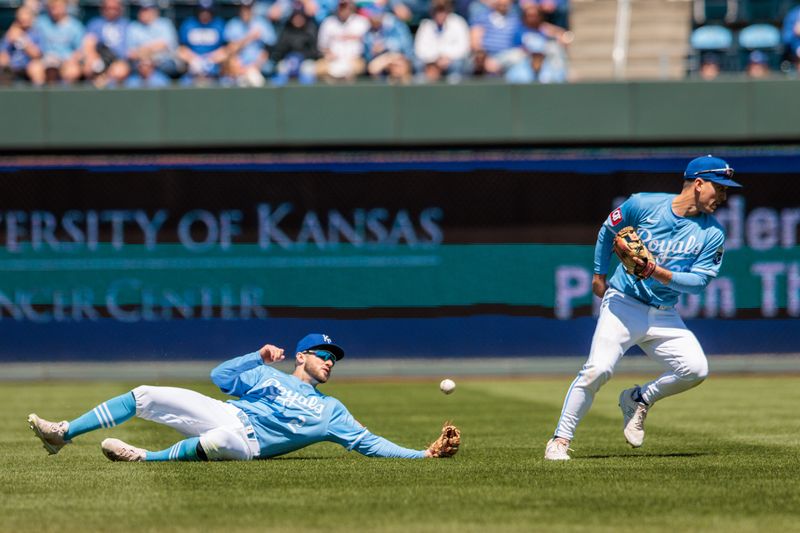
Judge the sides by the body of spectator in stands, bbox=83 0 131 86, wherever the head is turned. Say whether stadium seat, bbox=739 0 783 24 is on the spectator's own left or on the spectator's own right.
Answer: on the spectator's own left

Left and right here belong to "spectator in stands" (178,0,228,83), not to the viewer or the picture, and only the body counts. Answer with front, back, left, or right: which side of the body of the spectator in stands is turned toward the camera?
front

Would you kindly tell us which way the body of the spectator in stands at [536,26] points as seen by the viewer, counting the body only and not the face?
toward the camera

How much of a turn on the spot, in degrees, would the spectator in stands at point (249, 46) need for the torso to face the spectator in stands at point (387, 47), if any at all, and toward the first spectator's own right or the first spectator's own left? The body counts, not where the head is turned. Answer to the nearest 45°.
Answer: approximately 90° to the first spectator's own left

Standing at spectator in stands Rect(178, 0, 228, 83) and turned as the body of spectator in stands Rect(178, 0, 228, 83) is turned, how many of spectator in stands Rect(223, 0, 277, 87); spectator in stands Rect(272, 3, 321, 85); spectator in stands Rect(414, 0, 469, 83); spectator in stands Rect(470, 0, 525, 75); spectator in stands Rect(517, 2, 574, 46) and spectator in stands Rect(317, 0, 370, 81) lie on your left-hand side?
6

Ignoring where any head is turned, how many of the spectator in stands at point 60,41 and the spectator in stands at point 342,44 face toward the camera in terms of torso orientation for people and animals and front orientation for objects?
2

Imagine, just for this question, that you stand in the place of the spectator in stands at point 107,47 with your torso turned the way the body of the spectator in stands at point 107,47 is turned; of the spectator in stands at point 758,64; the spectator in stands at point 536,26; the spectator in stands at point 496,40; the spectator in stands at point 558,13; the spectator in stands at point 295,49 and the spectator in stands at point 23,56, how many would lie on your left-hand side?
5

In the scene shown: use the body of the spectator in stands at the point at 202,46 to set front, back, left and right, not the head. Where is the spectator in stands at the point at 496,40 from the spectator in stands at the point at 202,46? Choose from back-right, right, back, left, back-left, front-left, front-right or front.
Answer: left

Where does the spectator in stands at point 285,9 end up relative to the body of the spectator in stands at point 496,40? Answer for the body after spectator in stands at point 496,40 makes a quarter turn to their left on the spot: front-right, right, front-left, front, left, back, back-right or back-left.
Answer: back

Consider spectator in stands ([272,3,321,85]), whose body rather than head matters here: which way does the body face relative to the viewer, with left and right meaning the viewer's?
facing the viewer

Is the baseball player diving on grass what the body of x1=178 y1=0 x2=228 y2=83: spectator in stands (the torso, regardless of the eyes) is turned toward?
yes

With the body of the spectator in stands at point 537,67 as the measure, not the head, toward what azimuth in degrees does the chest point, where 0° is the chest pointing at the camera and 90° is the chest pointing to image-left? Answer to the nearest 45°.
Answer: approximately 0°

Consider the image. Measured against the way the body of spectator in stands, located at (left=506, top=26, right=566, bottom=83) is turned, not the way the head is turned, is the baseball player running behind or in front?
in front

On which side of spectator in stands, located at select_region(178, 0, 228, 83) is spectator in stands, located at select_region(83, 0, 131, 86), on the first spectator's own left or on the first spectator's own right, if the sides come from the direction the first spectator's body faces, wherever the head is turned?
on the first spectator's own right

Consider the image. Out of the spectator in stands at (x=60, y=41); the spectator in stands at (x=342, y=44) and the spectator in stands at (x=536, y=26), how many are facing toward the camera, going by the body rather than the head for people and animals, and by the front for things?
3

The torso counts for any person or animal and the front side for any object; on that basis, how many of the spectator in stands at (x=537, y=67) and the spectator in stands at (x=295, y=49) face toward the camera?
2
